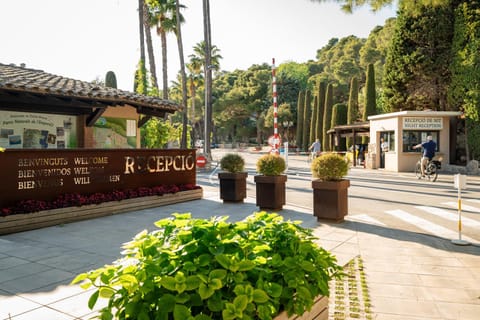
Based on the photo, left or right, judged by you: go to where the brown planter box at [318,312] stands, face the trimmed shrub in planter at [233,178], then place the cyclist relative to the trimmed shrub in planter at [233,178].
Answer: right

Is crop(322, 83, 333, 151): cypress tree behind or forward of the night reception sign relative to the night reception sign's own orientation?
behind

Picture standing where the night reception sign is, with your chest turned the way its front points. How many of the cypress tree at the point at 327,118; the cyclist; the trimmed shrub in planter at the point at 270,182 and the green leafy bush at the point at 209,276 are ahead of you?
3

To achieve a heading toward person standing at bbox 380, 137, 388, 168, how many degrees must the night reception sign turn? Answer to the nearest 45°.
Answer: approximately 135° to its right

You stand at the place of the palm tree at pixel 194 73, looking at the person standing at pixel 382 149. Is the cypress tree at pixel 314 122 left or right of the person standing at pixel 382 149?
left

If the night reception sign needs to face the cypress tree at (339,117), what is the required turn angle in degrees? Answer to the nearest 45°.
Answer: approximately 135° to its right

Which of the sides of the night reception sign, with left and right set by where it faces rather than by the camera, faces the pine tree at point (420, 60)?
back

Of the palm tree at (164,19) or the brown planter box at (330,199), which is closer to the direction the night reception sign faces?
the brown planter box

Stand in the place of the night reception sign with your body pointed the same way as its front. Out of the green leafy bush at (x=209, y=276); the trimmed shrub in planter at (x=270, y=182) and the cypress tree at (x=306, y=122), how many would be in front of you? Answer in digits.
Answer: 2

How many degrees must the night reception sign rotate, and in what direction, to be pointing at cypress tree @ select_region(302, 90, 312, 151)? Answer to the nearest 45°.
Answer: approximately 135° to its right

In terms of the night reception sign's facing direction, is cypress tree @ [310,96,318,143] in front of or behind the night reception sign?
behind

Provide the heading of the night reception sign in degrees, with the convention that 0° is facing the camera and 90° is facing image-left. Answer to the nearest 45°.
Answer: approximately 0°

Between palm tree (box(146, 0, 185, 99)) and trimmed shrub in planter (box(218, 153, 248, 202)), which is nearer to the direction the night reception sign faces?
the trimmed shrub in planter

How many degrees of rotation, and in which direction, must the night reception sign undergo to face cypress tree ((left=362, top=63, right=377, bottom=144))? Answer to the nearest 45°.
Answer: approximately 180°
